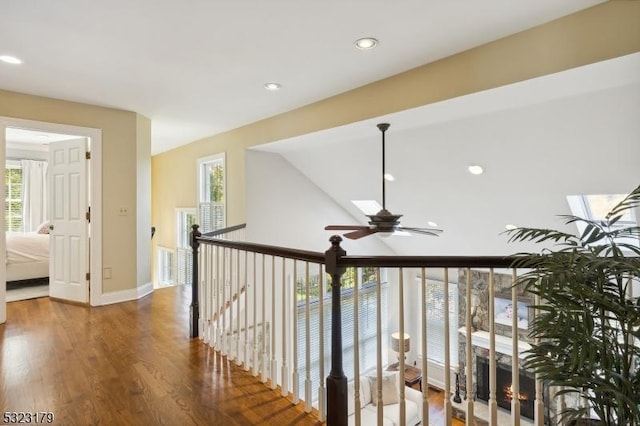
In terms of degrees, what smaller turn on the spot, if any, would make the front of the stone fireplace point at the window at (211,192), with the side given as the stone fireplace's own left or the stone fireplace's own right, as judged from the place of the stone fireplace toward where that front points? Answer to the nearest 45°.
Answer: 0° — it already faces it

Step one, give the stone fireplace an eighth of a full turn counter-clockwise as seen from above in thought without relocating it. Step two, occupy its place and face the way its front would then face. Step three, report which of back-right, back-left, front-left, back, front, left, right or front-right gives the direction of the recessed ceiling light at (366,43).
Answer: front

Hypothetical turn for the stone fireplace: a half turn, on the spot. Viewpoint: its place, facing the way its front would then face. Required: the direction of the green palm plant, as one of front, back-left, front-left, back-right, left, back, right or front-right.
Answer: back-right

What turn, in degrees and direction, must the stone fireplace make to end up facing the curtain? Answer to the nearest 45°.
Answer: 0° — it already faces it

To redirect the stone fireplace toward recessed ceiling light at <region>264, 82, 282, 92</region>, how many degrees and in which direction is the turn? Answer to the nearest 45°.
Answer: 0° — it already faces it

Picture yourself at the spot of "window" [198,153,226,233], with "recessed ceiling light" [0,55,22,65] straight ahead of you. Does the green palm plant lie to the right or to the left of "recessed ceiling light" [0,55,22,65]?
left

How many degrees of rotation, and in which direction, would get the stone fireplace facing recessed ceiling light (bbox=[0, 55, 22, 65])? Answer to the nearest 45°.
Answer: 0° — it already faces it

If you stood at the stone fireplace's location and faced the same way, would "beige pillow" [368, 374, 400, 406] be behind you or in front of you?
in front

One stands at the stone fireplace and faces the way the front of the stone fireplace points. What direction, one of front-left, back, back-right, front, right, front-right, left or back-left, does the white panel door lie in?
front
